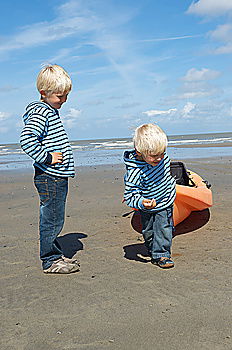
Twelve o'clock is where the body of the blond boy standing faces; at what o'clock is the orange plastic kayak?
The orange plastic kayak is roughly at 11 o'clock from the blond boy standing.

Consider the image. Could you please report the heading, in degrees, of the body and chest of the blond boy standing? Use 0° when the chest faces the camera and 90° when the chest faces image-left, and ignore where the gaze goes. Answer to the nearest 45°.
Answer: approximately 270°
